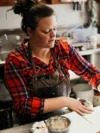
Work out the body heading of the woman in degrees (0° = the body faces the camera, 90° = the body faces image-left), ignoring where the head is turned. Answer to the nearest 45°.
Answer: approximately 315°
